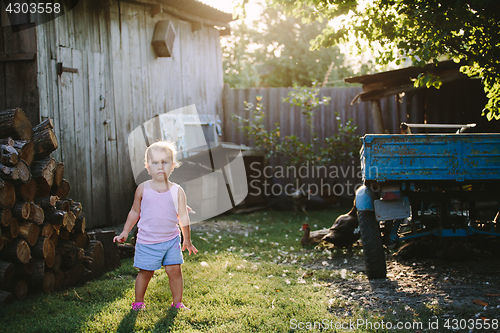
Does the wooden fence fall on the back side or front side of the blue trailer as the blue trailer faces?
on the front side

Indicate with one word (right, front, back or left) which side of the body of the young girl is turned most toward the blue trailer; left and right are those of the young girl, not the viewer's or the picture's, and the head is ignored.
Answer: left

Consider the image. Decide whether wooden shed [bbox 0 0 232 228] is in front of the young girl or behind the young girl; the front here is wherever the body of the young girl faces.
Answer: behind

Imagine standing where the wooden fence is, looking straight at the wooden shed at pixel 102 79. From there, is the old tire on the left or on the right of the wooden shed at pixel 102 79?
left

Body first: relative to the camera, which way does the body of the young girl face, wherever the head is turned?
toward the camera

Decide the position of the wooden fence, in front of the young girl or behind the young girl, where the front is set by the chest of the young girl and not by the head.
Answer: behind
